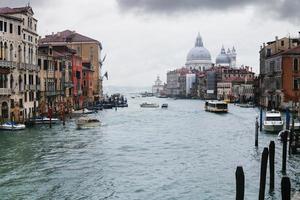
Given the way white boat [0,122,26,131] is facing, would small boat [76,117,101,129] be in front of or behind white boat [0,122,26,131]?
in front

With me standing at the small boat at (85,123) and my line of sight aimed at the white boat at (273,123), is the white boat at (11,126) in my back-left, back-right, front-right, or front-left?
back-right

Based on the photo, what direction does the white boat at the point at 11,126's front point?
to the viewer's right

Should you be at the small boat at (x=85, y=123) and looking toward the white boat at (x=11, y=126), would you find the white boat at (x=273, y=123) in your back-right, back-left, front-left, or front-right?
back-left
